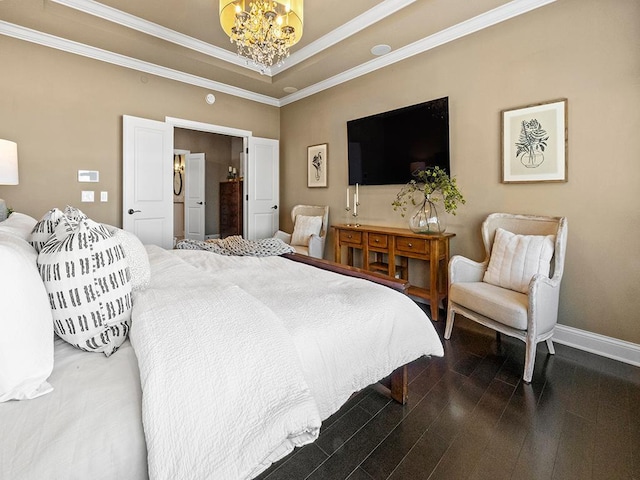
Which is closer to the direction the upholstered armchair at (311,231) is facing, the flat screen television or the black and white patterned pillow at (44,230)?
the black and white patterned pillow

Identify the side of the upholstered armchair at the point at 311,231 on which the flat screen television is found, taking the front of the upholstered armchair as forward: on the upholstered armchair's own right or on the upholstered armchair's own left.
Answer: on the upholstered armchair's own left

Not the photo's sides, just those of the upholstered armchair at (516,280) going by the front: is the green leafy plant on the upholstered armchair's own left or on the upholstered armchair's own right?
on the upholstered armchair's own right

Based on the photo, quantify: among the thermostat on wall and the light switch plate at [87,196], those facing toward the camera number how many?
2

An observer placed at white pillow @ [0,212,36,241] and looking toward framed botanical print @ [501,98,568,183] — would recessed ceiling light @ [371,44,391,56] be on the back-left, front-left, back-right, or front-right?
front-left

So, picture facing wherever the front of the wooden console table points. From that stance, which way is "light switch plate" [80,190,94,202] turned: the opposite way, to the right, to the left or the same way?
to the left

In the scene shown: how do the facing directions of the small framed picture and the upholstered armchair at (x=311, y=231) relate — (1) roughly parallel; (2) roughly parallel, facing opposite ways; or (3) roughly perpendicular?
roughly parallel

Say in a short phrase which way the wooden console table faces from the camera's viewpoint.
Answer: facing the viewer and to the left of the viewer

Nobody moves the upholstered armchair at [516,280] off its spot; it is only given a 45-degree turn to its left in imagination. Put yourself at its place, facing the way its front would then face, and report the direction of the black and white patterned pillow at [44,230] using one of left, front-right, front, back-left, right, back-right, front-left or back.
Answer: front-right

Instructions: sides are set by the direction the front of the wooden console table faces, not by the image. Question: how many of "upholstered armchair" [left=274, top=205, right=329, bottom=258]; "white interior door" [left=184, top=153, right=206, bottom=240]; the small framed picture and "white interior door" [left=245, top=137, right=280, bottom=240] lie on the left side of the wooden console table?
0

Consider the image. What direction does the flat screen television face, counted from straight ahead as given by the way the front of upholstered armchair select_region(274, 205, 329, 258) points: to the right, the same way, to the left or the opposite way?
the same way

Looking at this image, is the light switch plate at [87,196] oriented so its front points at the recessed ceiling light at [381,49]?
no

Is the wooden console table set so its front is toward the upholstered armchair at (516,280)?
no

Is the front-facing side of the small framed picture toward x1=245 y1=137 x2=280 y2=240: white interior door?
no
